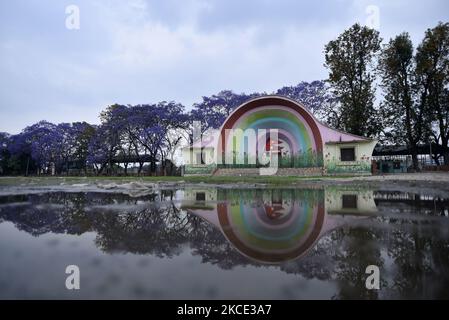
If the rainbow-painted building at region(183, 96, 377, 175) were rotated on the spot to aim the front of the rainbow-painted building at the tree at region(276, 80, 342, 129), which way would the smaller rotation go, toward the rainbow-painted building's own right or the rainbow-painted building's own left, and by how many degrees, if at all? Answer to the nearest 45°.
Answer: approximately 135° to the rainbow-painted building's own left

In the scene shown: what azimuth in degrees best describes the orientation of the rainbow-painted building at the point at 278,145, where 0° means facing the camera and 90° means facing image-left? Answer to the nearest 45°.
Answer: approximately 0°

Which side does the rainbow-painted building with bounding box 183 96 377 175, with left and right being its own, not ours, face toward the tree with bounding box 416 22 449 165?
left

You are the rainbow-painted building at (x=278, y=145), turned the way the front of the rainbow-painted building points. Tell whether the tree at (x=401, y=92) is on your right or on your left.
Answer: on your left
